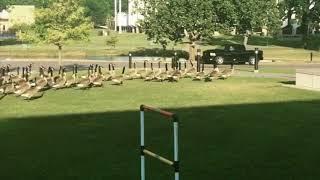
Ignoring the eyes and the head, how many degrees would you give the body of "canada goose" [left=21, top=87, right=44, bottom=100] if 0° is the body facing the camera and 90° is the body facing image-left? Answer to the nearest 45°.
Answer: approximately 270°

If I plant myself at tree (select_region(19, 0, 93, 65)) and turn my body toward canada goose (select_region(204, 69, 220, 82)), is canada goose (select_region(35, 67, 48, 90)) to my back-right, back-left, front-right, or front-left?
front-right

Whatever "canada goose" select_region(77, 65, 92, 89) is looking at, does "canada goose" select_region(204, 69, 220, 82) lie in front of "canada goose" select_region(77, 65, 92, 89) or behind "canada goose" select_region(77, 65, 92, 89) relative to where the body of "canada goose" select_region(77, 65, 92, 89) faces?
in front

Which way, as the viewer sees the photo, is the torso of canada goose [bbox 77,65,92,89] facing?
to the viewer's right

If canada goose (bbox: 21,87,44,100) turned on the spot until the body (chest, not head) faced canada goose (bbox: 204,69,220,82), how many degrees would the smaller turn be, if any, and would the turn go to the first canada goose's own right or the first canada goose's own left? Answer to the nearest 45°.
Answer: approximately 45° to the first canada goose's own left

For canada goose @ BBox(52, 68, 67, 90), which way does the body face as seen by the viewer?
to the viewer's right

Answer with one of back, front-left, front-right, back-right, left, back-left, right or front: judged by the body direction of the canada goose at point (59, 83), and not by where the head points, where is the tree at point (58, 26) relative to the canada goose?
left

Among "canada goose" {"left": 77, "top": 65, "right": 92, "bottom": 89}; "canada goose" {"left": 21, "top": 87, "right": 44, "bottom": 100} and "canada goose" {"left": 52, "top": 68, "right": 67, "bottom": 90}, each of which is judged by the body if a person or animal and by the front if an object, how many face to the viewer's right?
3

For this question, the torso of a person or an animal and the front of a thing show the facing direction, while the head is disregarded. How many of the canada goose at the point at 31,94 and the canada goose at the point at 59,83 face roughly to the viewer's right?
2
